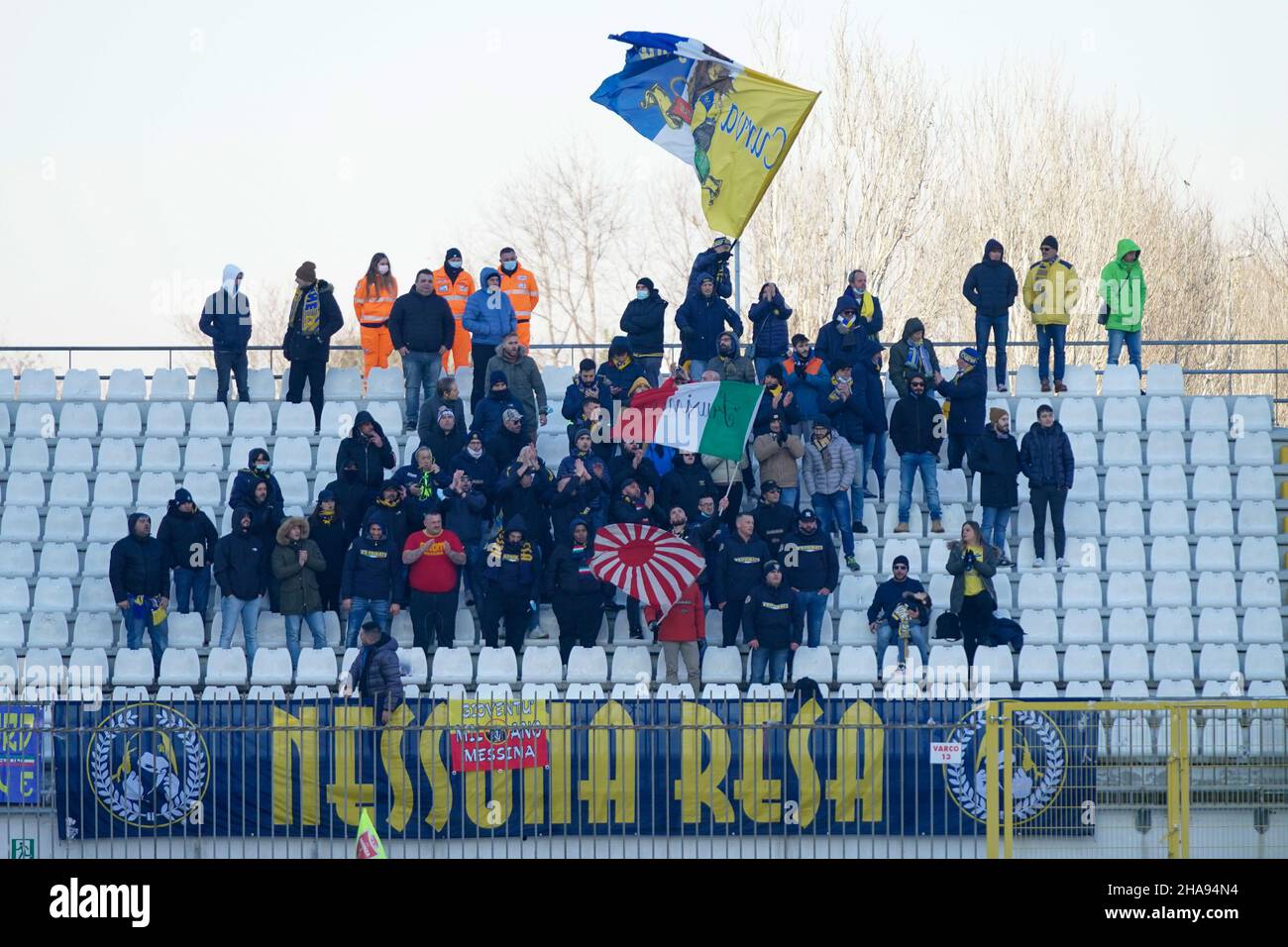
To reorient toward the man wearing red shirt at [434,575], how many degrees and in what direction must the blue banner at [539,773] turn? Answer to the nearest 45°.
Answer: approximately 135° to its right

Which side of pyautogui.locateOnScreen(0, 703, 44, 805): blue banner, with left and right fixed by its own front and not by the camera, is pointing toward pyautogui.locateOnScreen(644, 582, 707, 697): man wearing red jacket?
left

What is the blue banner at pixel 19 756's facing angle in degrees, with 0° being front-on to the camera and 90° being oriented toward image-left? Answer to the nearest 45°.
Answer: approximately 0°

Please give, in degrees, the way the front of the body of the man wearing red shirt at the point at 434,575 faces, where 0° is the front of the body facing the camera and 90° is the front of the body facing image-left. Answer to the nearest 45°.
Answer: approximately 0°

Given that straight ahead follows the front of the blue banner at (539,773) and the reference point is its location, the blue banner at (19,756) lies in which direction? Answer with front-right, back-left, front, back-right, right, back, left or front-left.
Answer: right

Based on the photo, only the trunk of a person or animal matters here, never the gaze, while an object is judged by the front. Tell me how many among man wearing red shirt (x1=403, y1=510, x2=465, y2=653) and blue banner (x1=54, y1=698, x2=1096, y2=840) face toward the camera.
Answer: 2
